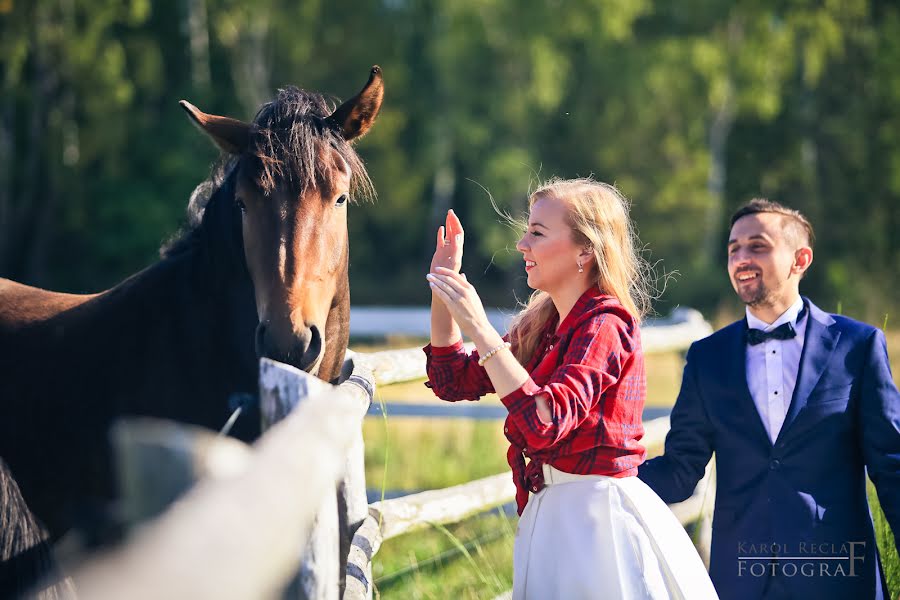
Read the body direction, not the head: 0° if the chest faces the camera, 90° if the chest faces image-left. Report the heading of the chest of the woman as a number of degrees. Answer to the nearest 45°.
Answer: approximately 90°

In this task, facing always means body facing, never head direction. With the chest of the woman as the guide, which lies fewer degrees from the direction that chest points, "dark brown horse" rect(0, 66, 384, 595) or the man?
the dark brown horse

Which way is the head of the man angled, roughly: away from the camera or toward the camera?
toward the camera

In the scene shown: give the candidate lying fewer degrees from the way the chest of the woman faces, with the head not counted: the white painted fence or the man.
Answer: the white painted fence

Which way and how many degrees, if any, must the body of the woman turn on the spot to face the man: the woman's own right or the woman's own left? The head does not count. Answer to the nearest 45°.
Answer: approximately 135° to the woman's own right

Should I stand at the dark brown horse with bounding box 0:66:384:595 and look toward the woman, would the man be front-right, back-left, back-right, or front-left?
front-left

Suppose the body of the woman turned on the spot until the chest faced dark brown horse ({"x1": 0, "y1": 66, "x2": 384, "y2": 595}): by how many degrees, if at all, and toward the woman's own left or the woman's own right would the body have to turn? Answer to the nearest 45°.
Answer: approximately 45° to the woman's own right

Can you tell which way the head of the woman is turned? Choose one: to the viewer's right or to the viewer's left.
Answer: to the viewer's left
